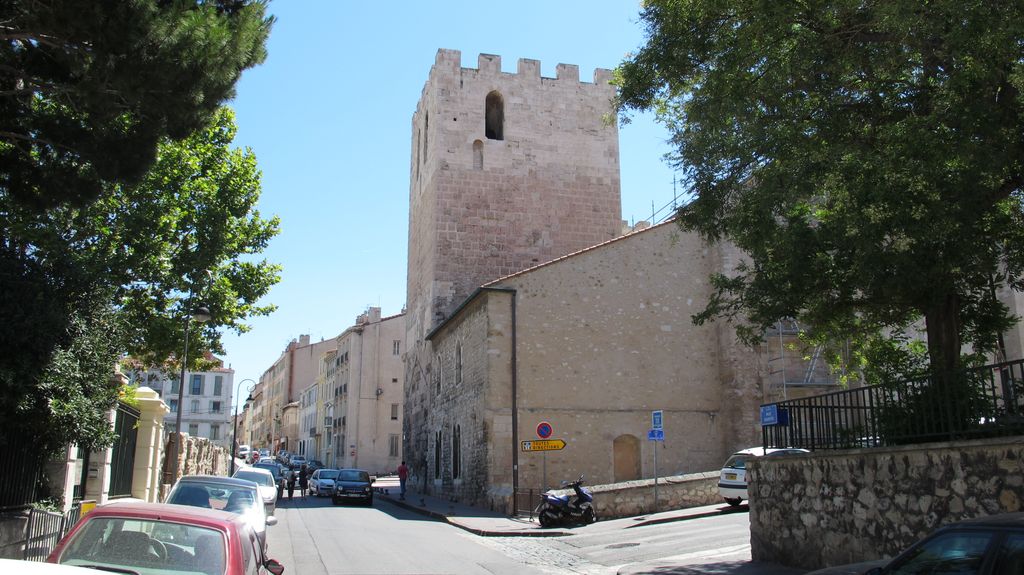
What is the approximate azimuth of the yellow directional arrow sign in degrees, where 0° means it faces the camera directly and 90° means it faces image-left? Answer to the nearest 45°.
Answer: approximately 0°

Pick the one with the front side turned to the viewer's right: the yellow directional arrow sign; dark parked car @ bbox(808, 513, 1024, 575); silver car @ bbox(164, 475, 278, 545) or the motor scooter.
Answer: the motor scooter

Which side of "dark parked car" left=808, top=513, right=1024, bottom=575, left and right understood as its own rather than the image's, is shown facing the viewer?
left

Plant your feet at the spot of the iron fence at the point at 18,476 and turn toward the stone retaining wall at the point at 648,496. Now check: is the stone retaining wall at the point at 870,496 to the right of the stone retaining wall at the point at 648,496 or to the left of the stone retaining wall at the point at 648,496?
right

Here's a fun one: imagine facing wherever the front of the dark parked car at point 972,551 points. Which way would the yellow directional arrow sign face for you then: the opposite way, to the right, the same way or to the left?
to the left

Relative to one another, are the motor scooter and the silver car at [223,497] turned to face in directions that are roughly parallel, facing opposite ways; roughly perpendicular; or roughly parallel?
roughly perpendicular

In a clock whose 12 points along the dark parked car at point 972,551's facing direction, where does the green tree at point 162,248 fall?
The green tree is roughly at 1 o'clock from the dark parked car.

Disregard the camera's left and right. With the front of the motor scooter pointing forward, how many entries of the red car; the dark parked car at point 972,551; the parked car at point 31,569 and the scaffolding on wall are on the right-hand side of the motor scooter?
3

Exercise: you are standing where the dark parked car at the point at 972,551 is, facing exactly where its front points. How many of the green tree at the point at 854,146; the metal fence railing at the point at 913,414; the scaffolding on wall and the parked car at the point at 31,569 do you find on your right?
3

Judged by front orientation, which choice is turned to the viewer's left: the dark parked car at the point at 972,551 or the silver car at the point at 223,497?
the dark parked car

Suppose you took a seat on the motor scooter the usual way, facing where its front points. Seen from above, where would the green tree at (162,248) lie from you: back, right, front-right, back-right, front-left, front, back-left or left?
back

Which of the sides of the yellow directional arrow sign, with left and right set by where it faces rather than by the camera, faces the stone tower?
back

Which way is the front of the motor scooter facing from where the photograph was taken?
facing to the right of the viewer
